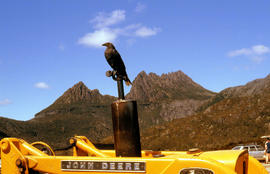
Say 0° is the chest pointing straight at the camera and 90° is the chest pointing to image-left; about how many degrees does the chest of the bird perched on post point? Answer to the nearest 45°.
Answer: approximately 90°
